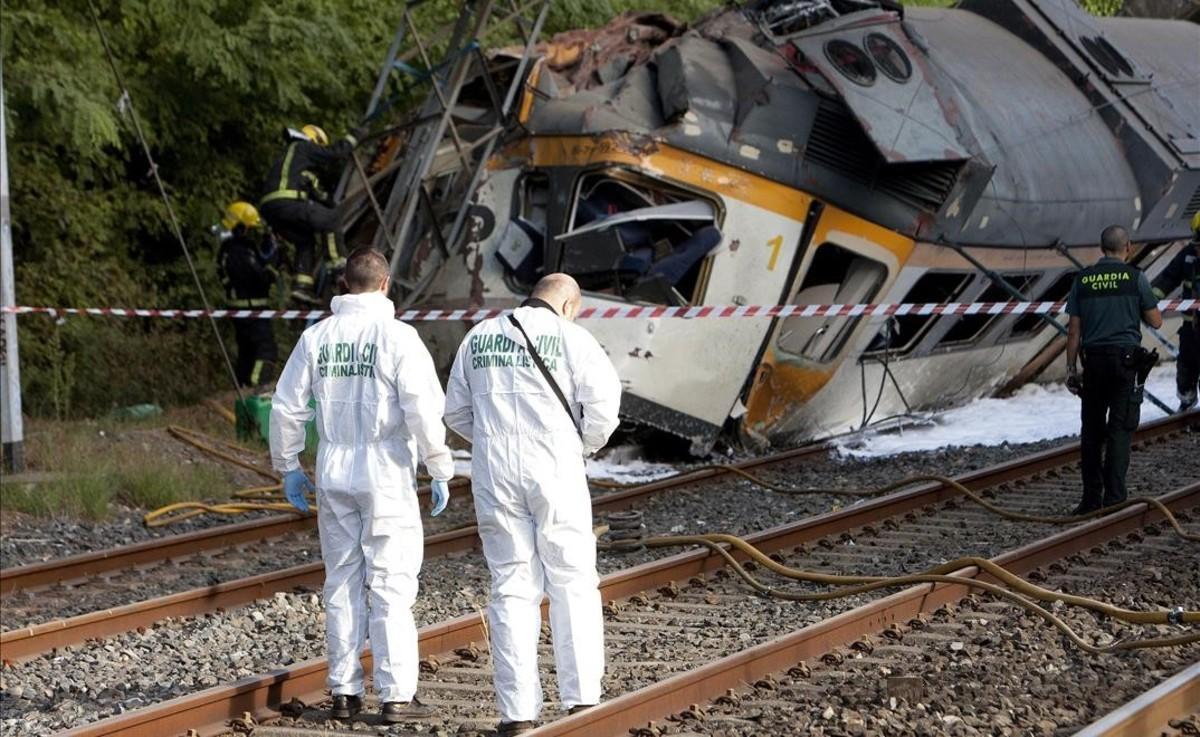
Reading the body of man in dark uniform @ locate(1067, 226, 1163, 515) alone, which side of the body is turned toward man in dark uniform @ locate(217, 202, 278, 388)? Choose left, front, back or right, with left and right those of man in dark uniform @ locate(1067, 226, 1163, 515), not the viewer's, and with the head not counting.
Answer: left

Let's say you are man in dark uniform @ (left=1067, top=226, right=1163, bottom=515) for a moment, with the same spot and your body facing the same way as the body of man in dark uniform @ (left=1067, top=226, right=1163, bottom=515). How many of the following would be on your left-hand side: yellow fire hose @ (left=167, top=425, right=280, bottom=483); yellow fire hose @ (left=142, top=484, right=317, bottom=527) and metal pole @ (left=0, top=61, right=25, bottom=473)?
3

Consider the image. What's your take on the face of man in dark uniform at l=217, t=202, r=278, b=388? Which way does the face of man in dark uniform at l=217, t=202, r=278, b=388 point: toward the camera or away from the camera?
away from the camera

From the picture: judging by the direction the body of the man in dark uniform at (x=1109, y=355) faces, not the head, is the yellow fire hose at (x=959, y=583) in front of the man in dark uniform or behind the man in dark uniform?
behind

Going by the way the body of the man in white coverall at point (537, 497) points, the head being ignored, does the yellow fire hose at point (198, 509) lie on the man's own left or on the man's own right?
on the man's own left

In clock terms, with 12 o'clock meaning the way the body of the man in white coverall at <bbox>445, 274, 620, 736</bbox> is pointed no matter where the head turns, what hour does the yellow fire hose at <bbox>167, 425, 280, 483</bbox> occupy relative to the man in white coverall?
The yellow fire hose is roughly at 10 o'clock from the man in white coverall.

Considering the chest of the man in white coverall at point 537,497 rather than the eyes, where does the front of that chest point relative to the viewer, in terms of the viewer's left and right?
facing away from the viewer and to the right of the viewer

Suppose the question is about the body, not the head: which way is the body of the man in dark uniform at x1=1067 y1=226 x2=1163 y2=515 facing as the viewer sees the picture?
away from the camera

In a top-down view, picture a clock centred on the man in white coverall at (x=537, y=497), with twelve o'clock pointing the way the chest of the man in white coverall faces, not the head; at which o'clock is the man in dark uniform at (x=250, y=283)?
The man in dark uniform is roughly at 10 o'clock from the man in white coverall.

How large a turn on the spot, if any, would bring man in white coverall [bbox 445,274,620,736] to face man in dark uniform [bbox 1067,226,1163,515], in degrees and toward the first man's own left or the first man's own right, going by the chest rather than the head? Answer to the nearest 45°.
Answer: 0° — they already face them
